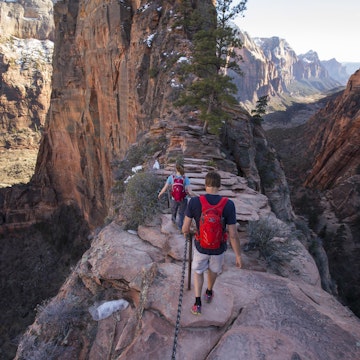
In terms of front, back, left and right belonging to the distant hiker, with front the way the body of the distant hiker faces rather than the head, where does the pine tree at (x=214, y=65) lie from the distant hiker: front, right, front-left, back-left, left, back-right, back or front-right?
front

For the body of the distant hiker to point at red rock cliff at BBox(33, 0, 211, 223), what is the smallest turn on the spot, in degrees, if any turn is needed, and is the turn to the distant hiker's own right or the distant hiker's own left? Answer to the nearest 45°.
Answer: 0° — they already face it

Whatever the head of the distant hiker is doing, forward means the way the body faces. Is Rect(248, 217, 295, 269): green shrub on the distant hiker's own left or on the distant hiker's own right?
on the distant hiker's own right

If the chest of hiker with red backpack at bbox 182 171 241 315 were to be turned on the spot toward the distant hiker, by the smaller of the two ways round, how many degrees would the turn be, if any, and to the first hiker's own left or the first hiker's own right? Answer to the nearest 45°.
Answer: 0° — they already face them

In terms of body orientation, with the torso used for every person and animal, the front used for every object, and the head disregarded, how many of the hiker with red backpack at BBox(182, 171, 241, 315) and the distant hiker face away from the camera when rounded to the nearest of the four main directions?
2

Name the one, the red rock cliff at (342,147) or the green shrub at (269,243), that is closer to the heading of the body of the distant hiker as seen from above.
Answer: the red rock cliff

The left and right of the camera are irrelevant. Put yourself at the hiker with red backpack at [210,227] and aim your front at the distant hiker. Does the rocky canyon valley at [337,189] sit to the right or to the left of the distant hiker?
right

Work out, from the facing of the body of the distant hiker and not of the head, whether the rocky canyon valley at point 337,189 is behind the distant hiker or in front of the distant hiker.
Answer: in front

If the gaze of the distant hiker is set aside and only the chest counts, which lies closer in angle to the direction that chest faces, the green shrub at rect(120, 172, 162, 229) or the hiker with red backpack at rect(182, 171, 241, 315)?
the green shrub

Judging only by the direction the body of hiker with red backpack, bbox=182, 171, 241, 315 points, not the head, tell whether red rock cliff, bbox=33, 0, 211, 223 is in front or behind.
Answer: in front

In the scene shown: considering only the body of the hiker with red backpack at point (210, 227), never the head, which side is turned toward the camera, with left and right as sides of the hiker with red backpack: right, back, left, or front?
back

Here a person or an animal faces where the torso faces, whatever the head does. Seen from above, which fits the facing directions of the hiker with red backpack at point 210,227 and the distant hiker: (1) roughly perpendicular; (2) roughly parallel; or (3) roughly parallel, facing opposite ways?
roughly parallel

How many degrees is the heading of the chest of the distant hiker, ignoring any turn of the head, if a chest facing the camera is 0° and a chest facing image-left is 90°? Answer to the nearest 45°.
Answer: approximately 180°

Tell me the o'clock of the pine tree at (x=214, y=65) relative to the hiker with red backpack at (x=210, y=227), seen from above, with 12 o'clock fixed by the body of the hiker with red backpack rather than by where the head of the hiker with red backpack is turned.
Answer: The pine tree is roughly at 12 o'clock from the hiker with red backpack.
